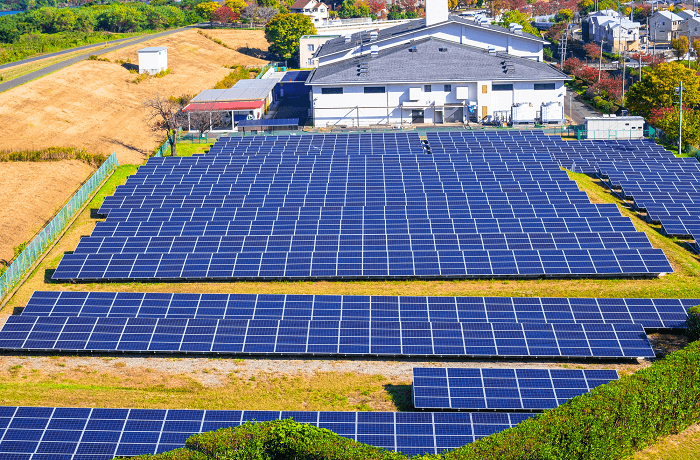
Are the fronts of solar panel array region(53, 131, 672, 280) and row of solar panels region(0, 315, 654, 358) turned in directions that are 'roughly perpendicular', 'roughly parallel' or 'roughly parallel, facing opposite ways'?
roughly parallel

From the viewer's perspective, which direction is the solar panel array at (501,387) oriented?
toward the camera

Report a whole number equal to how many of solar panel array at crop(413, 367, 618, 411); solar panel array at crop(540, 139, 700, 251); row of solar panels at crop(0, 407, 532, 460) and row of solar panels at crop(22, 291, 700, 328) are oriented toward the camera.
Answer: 4

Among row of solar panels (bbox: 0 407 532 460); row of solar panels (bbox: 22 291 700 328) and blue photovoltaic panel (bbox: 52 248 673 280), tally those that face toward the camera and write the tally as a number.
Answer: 3

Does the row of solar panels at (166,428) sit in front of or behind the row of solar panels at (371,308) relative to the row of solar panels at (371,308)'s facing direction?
in front

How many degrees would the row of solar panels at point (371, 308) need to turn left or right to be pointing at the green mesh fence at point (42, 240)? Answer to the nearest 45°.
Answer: approximately 135° to its right

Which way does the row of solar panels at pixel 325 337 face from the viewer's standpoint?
toward the camera

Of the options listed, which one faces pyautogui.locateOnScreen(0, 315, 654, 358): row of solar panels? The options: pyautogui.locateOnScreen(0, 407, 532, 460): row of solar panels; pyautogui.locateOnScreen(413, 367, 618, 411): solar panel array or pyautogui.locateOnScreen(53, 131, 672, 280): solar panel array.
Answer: pyautogui.locateOnScreen(53, 131, 672, 280): solar panel array

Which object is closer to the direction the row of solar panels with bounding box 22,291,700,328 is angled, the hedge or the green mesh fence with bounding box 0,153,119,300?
the hedge

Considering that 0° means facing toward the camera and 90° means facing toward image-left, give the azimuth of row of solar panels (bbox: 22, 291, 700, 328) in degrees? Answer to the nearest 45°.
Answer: approximately 0°

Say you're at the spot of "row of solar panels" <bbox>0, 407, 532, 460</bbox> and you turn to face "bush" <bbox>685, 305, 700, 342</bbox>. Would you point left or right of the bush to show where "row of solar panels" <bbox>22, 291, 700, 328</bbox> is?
left

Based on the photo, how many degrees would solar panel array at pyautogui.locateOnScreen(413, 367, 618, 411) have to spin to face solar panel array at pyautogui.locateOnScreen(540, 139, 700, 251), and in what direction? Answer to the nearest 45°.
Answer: approximately 180°

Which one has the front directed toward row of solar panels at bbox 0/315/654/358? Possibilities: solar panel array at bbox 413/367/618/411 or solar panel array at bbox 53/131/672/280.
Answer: solar panel array at bbox 53/131/672/280

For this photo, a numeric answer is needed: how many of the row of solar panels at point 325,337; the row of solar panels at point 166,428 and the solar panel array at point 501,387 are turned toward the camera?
3
